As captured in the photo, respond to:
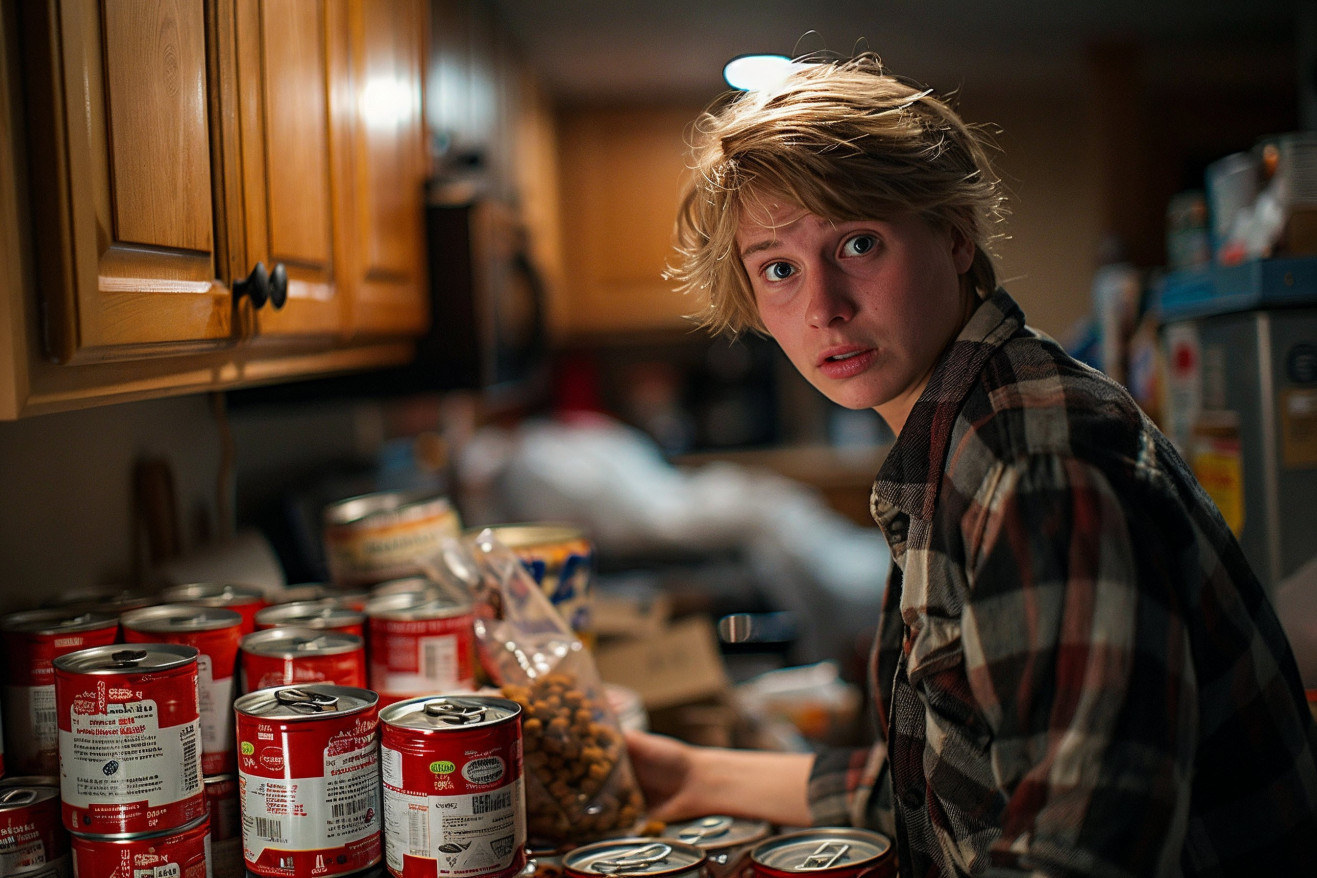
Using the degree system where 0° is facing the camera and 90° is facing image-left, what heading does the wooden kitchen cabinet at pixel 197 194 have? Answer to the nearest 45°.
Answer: approximately 315°
